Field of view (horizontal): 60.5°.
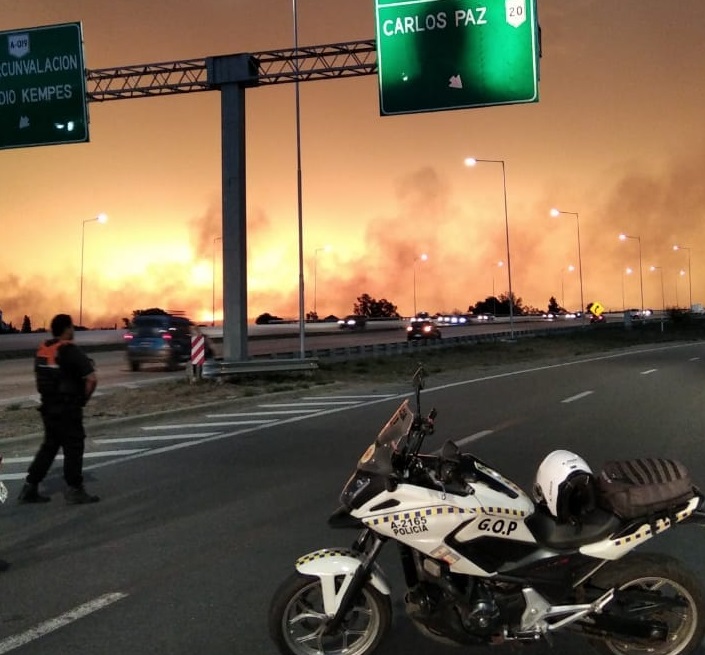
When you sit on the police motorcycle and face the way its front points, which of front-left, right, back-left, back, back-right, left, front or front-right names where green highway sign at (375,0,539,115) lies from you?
right

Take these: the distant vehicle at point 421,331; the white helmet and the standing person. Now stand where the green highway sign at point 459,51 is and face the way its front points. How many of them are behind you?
1

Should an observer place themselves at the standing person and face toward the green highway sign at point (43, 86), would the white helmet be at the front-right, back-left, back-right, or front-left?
back-right

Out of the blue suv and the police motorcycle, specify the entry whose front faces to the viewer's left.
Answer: the police motorcycle

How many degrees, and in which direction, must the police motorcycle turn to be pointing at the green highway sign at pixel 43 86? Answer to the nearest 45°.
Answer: approximately 45° to its right

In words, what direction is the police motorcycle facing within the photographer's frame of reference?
facing to the left of the viewer

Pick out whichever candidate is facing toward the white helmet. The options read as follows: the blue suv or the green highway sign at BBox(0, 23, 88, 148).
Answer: the green highway sign

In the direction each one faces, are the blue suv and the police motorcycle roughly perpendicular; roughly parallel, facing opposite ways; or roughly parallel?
roughly perpendicular

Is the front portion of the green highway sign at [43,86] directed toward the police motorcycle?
yes

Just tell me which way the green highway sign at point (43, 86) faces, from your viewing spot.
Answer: facing the viewer

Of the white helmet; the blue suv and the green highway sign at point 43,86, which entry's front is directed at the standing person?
the green highway sign

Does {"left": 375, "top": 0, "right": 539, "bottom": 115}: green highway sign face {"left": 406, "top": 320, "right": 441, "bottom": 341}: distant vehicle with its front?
no

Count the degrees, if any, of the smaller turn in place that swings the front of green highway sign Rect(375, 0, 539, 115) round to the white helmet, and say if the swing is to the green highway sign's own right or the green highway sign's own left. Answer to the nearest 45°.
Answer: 0° — it already faces it

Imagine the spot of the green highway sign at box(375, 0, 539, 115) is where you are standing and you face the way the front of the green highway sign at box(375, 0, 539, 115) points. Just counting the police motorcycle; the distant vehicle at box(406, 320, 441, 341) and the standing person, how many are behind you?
1

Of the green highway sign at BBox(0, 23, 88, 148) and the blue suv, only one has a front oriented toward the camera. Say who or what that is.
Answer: the green highway sign

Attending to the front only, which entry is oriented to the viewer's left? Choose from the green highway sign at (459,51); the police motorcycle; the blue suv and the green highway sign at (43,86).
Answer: the police motorcycle

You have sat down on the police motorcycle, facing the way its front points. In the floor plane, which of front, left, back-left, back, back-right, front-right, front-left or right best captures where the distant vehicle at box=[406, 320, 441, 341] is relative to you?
right

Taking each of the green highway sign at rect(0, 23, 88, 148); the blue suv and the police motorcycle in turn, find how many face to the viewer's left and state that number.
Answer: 1
